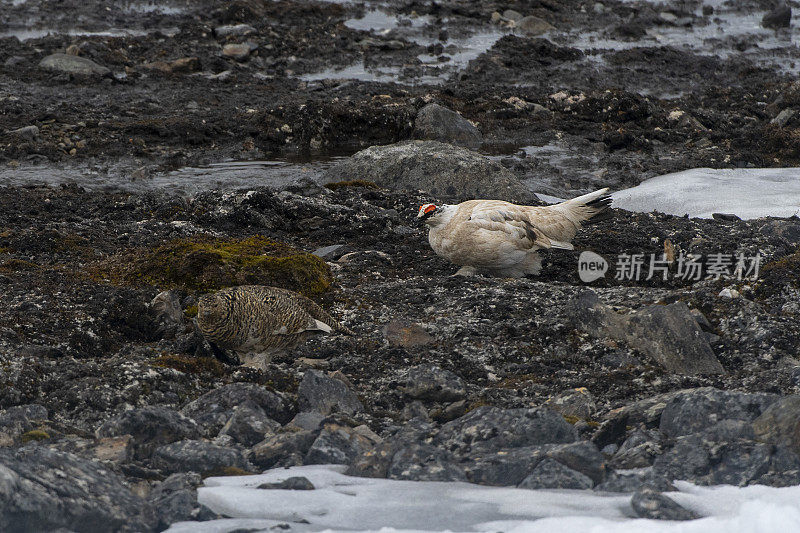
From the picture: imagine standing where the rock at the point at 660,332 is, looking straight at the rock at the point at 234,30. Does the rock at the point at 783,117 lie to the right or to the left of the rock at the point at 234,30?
right

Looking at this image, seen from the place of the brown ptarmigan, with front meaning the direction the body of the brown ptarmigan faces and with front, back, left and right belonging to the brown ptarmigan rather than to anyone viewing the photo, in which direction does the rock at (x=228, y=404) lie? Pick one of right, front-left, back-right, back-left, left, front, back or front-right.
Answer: left

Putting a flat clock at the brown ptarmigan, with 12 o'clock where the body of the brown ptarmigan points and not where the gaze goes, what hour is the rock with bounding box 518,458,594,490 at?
The rock is roughly at 8 o'clock from the brown ptarmigan.

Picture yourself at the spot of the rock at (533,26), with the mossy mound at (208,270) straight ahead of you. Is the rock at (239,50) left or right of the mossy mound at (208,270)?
right

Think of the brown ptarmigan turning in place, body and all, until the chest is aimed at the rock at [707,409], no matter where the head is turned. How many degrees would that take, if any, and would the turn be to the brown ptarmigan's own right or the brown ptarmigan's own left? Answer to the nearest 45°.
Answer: approximately 135° to the brown ptarmigan's own left

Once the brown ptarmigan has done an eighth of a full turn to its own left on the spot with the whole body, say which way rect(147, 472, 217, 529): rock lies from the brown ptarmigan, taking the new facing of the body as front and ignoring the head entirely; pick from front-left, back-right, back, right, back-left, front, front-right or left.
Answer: front-left

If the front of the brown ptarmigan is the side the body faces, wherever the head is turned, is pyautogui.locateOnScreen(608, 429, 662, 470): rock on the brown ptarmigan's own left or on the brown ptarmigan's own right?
on the brown ptarmigan's own left

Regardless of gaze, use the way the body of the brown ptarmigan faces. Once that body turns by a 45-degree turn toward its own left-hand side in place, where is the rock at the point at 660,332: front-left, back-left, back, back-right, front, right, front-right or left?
back-left

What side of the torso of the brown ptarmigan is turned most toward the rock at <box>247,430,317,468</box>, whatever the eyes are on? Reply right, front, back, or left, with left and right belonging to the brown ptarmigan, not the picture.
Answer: left

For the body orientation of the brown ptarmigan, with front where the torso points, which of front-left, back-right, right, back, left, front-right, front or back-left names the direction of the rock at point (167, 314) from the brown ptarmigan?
front-right

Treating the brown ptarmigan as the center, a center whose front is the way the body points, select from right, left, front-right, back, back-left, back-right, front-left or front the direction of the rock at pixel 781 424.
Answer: back-left

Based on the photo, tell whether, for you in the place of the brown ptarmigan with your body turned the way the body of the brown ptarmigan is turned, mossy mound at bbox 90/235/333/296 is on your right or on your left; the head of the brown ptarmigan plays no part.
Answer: on your right

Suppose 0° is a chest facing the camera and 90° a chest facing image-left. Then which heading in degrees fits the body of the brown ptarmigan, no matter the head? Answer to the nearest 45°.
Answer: approximately 90°
